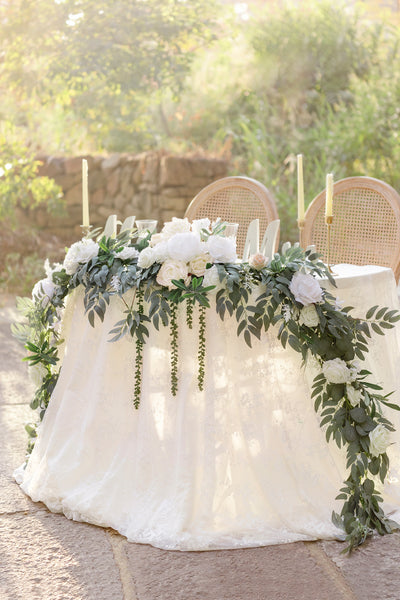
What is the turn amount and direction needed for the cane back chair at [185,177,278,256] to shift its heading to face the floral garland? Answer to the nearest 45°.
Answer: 0° — it already faces it

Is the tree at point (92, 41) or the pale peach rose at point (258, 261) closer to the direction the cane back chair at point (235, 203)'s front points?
the pale peach rose

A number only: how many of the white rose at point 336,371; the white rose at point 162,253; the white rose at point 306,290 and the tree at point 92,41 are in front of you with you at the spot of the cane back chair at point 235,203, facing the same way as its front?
3

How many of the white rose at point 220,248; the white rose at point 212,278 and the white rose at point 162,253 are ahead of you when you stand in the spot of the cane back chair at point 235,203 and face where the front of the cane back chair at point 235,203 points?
3

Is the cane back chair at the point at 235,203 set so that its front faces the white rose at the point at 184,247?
yes

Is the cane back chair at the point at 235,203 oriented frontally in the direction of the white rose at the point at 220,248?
yes

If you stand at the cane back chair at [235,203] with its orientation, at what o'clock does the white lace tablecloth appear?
The white lace tablecloth is roughly at 12 o'clock from the cane back chair.

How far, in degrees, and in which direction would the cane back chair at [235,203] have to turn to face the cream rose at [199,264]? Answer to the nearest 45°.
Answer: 0° — it already faces it

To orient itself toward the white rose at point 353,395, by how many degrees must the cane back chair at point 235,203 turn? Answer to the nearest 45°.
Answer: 0° — it already faces it

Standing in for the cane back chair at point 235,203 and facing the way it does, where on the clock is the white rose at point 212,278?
The white rose is roughly at 12 o'clock from the cane back chair.
